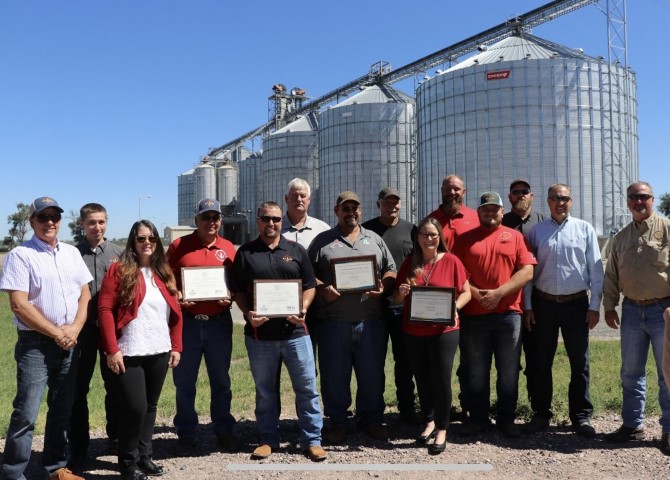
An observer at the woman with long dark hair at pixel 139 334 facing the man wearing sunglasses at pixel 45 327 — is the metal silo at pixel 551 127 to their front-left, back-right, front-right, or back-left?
back-right

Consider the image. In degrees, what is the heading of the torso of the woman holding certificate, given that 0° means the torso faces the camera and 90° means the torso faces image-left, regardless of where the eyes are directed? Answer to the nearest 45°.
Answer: approximately 0°

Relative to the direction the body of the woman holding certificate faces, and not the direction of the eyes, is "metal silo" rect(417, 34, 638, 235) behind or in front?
behind

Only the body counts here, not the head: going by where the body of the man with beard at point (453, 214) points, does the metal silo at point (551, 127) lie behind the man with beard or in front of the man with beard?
behind

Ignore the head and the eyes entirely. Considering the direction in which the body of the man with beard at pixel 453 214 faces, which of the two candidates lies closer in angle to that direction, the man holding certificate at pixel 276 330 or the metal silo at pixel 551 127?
the man holding certificate
